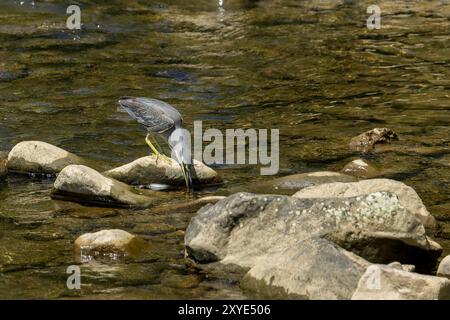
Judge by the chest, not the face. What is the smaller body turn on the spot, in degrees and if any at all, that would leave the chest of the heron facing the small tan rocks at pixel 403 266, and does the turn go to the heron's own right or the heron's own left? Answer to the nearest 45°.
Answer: approximately 45° to the heron's own right

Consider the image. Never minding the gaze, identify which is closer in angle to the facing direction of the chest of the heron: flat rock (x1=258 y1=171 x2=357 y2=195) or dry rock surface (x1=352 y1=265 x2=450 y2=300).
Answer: the flat rock

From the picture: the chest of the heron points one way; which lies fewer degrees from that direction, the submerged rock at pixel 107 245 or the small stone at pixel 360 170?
the small stone

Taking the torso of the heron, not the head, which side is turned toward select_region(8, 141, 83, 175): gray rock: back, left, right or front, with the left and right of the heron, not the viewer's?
back

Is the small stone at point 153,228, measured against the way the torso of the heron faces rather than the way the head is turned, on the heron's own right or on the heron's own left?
on the heron's own right

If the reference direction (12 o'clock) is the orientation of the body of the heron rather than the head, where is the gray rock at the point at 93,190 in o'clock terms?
The gray rock is roughly at 4 o'clock from the heron.

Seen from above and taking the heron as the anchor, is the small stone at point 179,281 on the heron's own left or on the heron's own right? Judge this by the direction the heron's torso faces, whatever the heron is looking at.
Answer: on the heron's own right

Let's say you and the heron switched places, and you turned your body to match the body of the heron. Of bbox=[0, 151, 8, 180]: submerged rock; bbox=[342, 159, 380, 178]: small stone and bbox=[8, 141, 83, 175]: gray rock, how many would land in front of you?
1

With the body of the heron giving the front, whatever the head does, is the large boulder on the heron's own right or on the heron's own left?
on the heron's own right

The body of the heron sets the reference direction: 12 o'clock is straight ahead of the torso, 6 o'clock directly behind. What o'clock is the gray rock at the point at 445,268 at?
The gray rock is roughly at 2 o'clock from the heron.

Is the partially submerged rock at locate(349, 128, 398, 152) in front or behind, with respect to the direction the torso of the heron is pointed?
in front

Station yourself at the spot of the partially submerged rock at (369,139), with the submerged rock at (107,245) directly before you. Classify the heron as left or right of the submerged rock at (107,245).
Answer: right

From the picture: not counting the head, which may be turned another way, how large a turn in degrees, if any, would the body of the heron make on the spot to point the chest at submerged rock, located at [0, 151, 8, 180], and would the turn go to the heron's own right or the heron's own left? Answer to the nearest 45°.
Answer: approximately 180°

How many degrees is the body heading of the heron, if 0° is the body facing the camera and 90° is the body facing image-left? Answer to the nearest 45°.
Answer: approximately 270°
